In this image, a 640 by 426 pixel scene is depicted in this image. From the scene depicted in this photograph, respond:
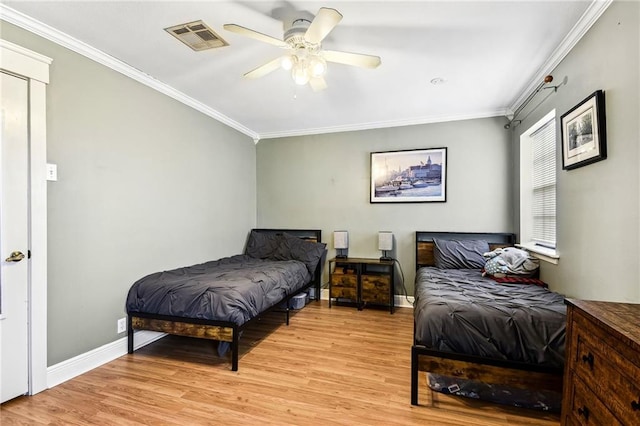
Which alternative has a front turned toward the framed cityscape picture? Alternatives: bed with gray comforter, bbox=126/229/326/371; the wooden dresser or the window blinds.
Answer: the window blinds

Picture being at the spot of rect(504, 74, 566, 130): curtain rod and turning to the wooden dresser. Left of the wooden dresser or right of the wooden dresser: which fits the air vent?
right

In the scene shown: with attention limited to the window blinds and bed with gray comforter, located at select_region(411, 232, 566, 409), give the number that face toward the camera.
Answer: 1

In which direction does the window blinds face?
to the viewer's left

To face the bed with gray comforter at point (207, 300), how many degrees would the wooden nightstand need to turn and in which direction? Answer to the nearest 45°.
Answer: approximately 45° to its right

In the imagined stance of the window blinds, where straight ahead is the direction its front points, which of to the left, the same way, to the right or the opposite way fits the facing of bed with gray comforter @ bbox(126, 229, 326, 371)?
to the left

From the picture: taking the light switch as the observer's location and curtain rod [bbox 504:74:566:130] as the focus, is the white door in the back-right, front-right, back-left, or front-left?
back-right

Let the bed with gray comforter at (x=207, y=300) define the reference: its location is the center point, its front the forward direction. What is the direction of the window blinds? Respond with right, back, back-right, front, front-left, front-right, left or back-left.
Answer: back-left

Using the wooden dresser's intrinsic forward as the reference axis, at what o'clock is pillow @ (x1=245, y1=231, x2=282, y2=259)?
The pillow is roughly at 2 o'clock from the wooden dresser.
